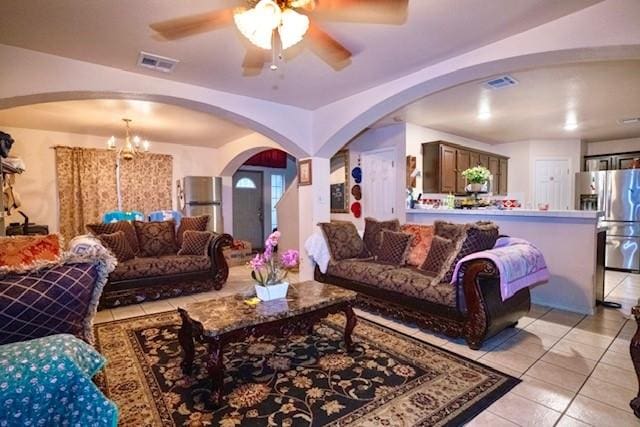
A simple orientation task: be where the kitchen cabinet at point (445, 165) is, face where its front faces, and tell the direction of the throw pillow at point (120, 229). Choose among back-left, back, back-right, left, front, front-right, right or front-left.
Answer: right

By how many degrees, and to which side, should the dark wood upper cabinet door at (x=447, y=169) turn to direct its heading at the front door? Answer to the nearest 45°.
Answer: approximately 135° to its right

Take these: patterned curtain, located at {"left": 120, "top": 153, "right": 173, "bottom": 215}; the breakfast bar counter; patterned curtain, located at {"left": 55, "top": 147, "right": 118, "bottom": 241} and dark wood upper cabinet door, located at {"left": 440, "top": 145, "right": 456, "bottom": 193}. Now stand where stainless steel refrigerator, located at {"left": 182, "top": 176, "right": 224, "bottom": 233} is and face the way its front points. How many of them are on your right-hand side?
2

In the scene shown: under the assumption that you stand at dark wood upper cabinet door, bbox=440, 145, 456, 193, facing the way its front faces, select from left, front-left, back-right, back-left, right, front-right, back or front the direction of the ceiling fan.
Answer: front-right

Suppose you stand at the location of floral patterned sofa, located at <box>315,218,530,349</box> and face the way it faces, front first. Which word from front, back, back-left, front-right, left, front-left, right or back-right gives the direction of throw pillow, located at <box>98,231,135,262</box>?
front-right

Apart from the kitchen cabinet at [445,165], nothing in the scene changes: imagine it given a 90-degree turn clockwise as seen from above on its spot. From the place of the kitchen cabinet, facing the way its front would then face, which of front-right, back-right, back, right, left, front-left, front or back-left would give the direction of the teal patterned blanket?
front-left

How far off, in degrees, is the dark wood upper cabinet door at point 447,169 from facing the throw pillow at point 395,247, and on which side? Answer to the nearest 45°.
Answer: approximately 45° to its right

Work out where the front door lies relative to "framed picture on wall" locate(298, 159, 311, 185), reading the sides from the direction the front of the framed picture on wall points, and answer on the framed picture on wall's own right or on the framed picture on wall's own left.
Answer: on the framed picture on wall's own right

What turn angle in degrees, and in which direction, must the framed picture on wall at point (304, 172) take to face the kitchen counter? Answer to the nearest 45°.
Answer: approximately 90° to its left

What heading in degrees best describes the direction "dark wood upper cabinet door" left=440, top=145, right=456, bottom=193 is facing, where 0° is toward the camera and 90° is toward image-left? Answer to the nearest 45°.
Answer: approximately 315°

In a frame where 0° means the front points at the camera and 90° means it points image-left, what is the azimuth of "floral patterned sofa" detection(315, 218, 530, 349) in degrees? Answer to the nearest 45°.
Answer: approximately 45°

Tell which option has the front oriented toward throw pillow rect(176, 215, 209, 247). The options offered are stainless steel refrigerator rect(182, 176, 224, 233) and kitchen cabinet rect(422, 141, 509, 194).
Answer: the stainless steel refrigerator

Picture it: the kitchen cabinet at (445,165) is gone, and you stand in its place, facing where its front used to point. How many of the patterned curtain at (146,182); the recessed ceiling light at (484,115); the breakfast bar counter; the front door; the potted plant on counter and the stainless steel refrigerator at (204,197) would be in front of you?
3

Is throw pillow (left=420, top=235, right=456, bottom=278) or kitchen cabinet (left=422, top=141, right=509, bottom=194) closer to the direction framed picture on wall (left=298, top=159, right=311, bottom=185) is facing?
the throw pillow

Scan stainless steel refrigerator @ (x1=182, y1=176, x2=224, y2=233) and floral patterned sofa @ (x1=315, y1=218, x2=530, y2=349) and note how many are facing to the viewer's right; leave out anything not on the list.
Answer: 0
